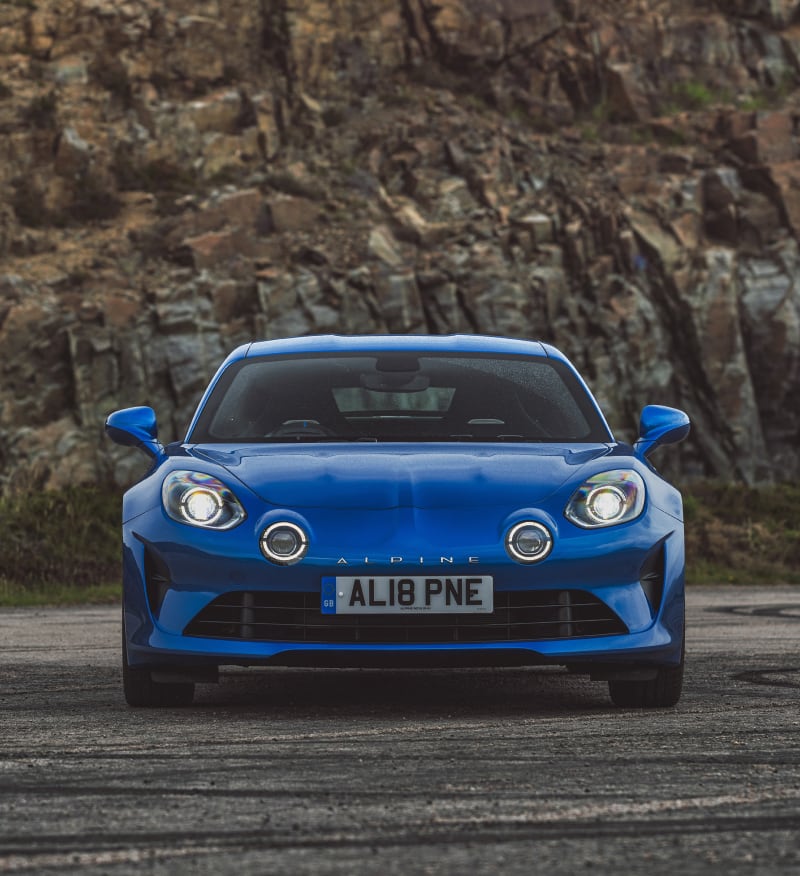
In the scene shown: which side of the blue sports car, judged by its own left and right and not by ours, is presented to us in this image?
front
